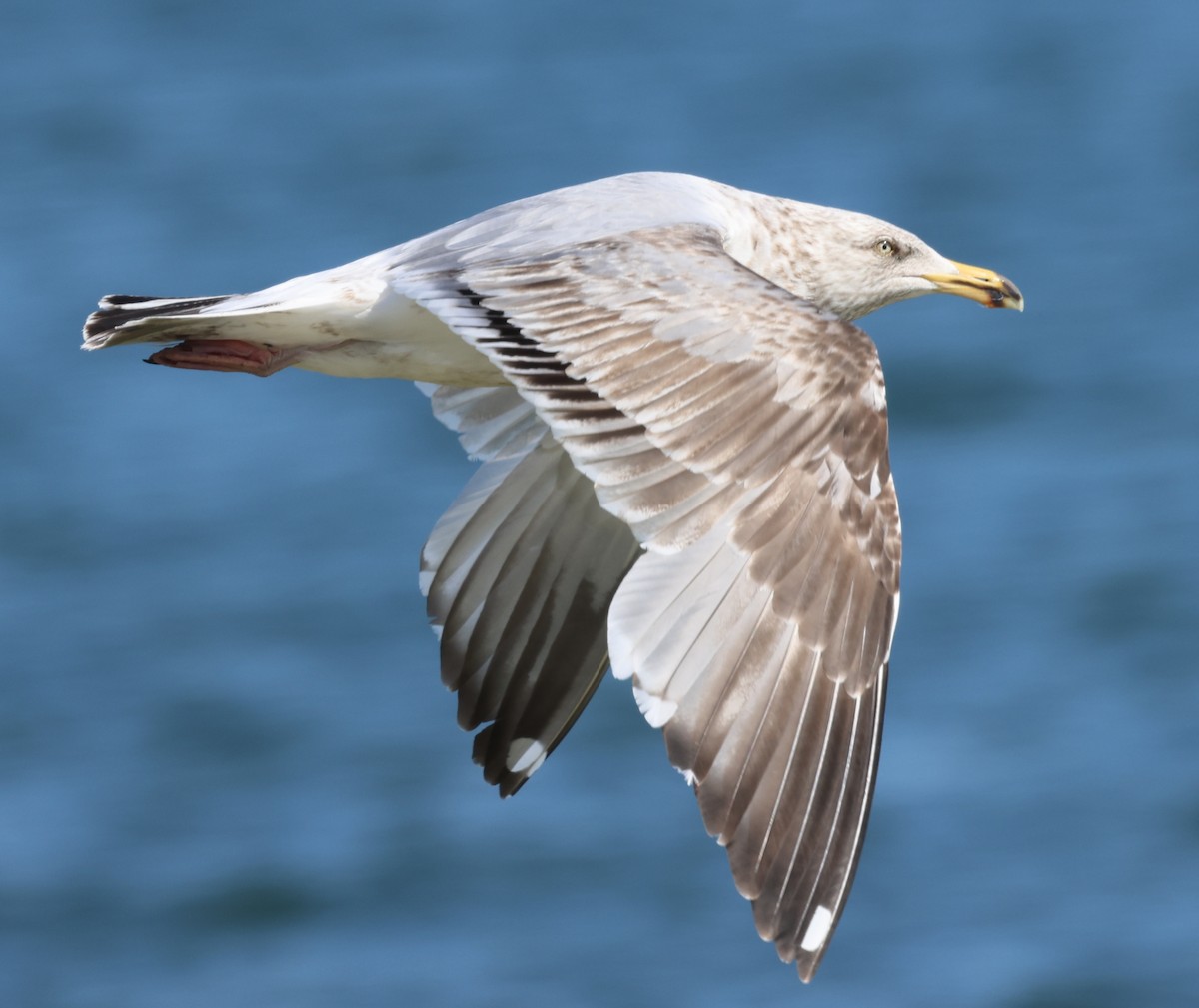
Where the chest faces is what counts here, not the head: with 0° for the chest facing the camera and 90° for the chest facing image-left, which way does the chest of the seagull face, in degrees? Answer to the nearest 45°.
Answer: approximately 270°
